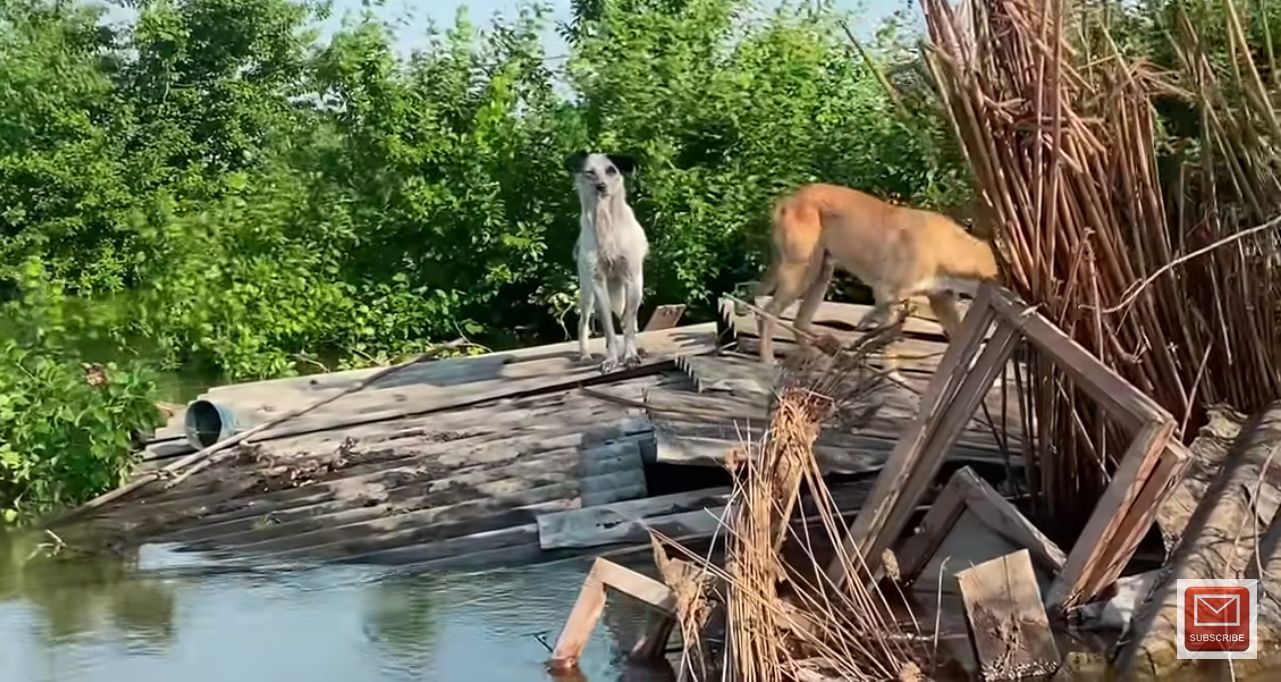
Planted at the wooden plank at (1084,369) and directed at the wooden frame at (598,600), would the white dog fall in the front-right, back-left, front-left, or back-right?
front-right

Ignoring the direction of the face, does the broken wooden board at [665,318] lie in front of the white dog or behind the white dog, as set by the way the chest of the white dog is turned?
behind

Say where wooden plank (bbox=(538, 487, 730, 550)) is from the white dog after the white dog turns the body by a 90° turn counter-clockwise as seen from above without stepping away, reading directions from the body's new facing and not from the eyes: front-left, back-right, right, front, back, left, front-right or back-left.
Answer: right

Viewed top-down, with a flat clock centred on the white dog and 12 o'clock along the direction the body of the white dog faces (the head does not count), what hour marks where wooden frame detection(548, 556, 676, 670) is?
The wooden frame is roughly at 12 o'clock from the white dog.

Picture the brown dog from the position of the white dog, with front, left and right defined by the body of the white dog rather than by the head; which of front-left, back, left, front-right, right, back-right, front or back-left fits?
front-left

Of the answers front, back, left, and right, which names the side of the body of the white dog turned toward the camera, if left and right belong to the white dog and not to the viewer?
front

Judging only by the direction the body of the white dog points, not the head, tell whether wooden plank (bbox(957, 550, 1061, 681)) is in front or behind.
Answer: in front

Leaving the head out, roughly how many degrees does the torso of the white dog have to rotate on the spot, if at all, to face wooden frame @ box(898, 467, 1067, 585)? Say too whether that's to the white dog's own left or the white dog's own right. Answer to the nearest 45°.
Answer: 0° — it already faces it

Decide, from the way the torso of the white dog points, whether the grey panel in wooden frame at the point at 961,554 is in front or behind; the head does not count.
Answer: in front
